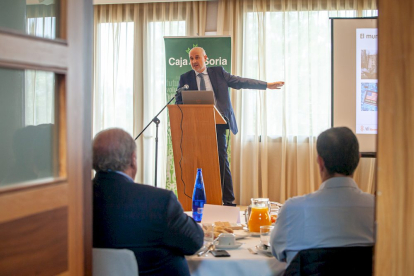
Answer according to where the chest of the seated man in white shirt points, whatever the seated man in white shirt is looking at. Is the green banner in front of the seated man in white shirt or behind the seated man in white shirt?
in front

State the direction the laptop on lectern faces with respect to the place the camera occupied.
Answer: facing away from the viewer

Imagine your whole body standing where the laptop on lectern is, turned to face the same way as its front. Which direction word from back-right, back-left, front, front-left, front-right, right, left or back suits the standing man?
front

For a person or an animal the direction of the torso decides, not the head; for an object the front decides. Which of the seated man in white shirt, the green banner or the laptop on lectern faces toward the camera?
the green banner

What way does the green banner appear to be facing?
toward the camera

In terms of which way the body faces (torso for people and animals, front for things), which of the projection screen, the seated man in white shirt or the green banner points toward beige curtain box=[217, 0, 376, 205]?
the seated man in white shirt

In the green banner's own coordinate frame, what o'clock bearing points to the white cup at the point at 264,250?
The white cup is roughly at 12 o'clock from the green banner.

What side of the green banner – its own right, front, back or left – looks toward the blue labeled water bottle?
front

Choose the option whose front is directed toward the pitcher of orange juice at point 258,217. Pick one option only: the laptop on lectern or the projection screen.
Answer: the projection screen

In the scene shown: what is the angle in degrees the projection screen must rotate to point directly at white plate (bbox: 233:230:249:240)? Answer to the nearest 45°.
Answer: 0° — it already faces it

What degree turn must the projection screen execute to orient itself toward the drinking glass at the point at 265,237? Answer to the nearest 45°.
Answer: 0° — it already faces it

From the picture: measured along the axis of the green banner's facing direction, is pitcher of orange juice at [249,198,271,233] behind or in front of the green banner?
in front

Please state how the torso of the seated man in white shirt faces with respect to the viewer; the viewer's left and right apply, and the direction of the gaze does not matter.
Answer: facing away from the viewer

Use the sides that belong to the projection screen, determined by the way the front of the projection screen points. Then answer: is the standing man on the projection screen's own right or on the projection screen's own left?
on the projection screen's own right
